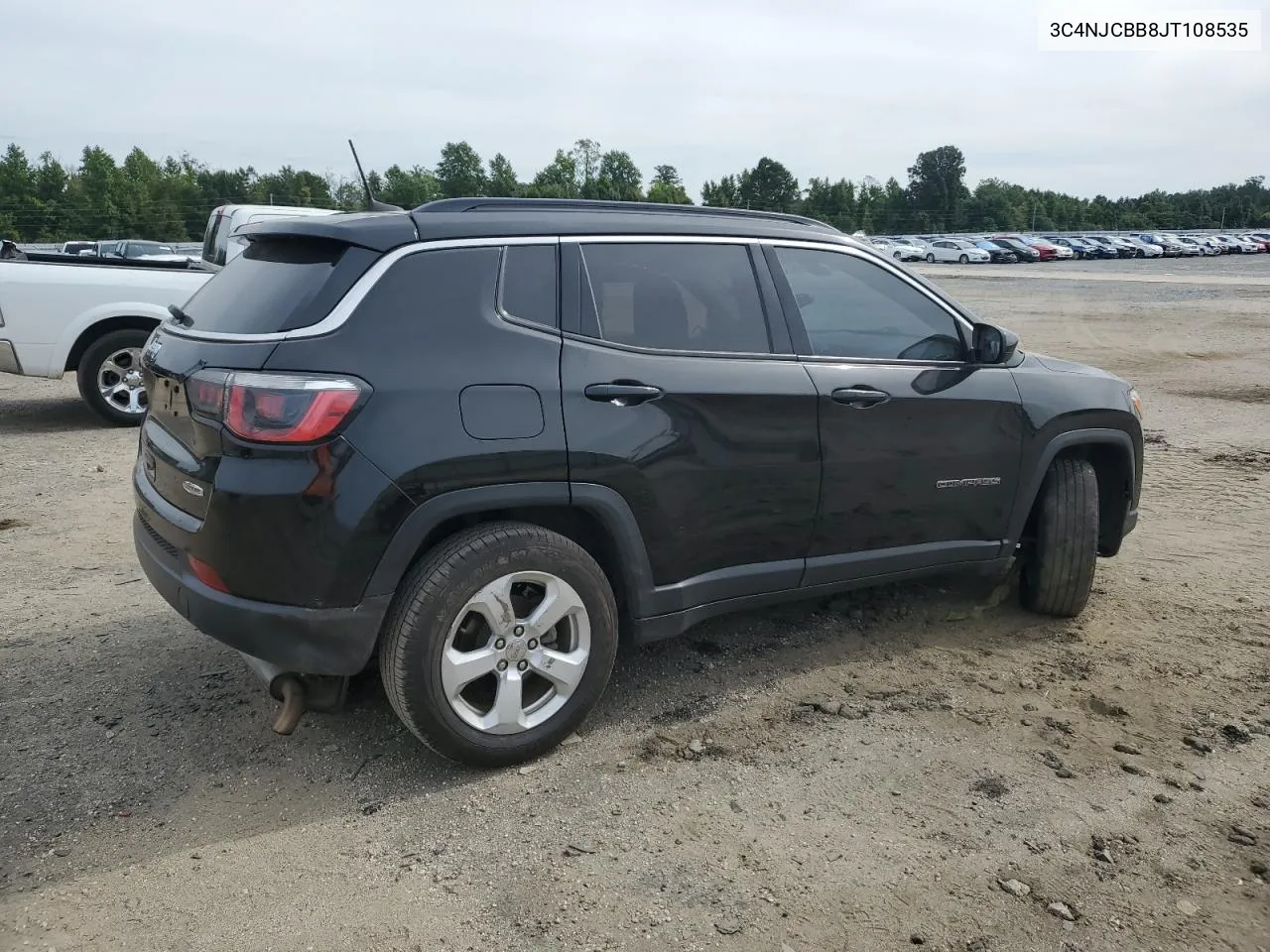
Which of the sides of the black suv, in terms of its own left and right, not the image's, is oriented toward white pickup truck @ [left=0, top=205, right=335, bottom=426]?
left

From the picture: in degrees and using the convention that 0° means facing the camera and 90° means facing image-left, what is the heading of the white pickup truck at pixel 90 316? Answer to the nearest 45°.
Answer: approximately 270°

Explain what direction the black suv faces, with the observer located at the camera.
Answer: facing away from the viewer and to the right of the viewer

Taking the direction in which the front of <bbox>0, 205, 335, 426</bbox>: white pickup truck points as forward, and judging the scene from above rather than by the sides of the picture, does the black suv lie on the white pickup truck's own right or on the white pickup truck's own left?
on the white pickup truck's own right
